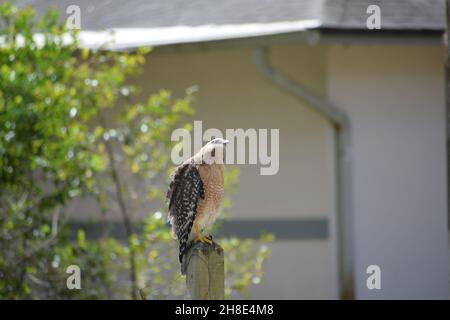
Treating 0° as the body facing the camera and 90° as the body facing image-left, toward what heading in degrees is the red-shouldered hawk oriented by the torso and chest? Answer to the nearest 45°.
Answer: approximately 270°

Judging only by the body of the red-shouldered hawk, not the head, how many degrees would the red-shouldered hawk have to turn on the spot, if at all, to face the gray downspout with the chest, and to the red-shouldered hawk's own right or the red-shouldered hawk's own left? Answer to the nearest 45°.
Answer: approximately 90° to the red-shouldered hawk's own left
